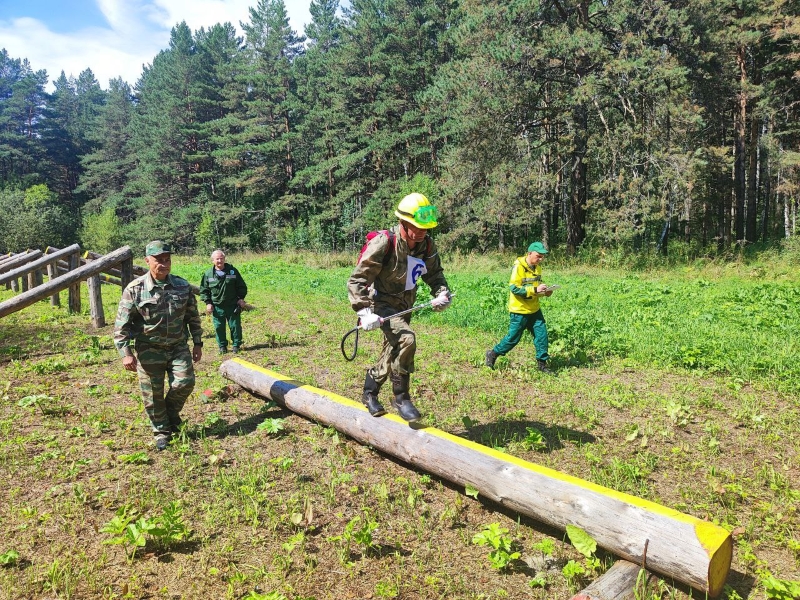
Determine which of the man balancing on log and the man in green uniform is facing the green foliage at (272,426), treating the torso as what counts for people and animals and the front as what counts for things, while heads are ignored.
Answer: the man in green uniform

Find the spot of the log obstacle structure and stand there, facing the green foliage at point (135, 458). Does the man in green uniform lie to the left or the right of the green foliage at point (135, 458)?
left

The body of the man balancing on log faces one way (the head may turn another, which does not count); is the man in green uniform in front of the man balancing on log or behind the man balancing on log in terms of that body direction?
behind

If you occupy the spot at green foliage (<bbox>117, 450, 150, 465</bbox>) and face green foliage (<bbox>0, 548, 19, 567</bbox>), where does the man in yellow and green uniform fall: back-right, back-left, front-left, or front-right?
back-left

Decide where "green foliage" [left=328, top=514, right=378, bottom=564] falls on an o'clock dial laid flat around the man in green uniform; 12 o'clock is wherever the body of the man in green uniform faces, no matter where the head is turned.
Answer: The green foliage is roughly at 12 o'clock from the man in green uniform.

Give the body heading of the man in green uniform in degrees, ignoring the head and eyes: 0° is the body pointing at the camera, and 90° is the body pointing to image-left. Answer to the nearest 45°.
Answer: approximately 0°

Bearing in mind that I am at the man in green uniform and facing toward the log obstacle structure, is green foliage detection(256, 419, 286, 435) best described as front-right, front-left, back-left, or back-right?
back-left

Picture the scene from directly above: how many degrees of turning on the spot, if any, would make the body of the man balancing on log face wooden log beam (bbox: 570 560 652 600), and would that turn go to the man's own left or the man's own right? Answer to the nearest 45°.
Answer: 0° — they already face it

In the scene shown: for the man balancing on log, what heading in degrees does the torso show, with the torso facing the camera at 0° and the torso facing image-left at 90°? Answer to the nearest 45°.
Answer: approximately 315°

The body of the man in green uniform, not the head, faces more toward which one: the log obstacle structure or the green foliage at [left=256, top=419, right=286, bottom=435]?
the green foliage

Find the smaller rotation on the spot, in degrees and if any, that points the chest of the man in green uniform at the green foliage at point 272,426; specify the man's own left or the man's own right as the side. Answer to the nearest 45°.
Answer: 0° — they already face it

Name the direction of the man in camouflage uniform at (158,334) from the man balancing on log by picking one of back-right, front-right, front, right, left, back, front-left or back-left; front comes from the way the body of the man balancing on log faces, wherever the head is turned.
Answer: back-right
